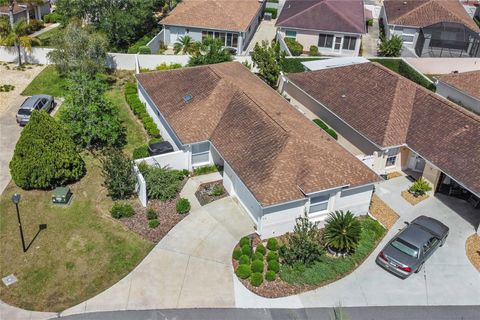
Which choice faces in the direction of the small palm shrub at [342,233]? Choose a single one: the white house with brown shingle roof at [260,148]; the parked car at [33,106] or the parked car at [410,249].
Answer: the white house with brown shingle roof

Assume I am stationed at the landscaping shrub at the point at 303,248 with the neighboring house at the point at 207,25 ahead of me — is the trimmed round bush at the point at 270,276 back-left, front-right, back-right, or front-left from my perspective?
back-left

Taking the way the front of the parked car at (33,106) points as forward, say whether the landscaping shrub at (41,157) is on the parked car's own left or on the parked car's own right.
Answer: on the parked car's own right

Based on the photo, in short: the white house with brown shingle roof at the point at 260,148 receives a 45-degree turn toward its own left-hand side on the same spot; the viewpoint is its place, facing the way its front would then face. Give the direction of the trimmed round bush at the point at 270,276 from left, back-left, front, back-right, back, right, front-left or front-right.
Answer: right

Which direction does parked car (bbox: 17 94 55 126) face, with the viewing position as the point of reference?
facing away from the viewer and to the right of the viewer

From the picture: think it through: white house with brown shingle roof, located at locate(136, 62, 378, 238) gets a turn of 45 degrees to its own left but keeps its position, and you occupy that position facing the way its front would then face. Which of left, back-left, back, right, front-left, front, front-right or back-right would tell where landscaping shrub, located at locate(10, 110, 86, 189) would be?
back

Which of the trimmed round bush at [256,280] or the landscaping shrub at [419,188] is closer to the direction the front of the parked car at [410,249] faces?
the landscaping shrub

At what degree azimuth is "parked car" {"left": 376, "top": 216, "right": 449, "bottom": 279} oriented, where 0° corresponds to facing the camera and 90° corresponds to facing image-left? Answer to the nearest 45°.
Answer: approximately 225°

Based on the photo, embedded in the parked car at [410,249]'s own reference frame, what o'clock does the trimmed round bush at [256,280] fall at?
The trimmed round bush is roughly at 6 o'clock from the parked car.
